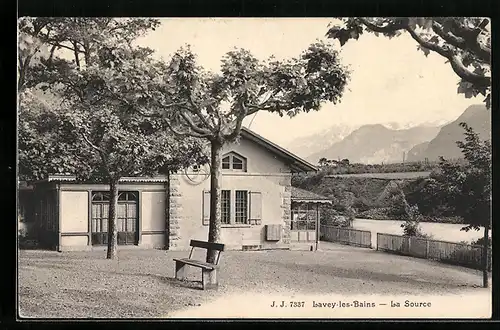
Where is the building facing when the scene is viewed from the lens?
facing the viewer

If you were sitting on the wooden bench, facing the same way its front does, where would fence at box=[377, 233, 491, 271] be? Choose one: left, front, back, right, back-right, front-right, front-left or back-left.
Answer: back-left

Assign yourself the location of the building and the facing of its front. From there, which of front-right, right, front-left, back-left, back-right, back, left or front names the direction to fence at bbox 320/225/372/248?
left

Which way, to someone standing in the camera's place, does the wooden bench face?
facing the viewer and to the left of the viewer

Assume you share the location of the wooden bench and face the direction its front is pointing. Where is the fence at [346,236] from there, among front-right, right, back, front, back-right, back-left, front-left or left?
back-left
